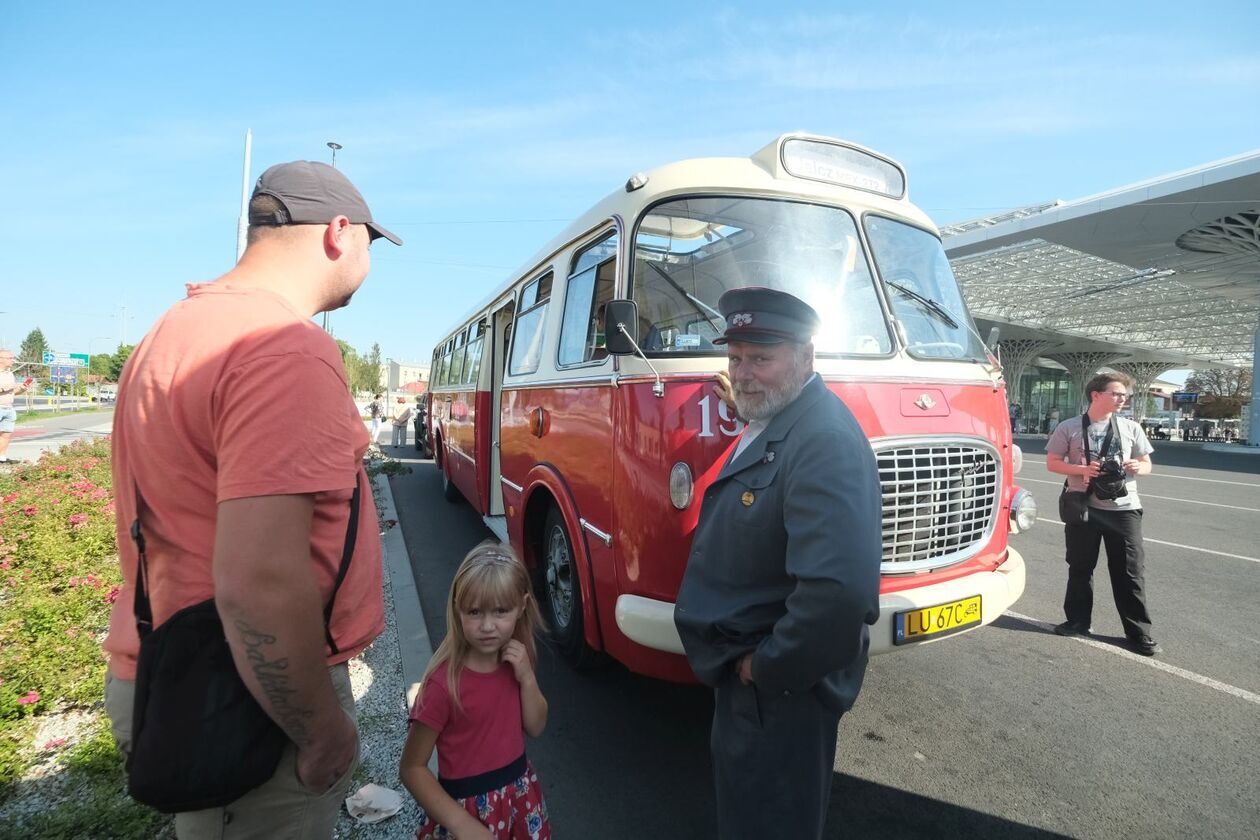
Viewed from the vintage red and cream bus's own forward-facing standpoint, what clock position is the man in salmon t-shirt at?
The man in salmon t-shirt is roughly at 2 o'clock from the vintage red and cream bus.

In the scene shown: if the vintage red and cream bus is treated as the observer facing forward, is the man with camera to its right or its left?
on its left

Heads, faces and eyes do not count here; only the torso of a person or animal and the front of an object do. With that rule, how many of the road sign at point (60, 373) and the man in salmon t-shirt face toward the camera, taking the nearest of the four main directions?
1

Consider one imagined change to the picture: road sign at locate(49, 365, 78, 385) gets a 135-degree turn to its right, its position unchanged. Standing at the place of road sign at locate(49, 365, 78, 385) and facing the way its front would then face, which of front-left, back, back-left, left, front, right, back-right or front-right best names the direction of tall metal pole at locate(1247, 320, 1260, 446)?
back

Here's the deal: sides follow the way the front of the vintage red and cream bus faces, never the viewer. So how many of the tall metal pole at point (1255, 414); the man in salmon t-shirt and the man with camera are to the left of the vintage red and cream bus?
2

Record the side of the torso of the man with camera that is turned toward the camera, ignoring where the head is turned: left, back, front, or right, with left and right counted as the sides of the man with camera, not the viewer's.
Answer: front

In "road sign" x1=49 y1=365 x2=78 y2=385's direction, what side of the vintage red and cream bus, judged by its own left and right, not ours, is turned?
back

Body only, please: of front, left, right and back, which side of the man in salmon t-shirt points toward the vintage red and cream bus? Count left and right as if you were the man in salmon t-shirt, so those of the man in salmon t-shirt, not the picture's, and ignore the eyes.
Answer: front

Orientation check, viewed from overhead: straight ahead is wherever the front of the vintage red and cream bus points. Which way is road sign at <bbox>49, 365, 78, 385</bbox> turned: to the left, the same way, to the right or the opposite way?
the same way

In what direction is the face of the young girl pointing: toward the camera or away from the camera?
toward the camera

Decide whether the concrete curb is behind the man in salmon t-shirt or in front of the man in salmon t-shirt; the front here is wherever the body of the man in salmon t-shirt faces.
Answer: in front

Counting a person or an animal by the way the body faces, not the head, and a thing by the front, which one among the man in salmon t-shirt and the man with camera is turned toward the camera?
the man with camera

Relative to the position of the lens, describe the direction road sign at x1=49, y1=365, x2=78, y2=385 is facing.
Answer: facing the viewer

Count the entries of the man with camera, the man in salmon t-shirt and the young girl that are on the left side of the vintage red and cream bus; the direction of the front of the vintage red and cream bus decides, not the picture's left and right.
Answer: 1

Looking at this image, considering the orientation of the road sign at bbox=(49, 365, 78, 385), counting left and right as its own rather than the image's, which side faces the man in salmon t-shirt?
front
